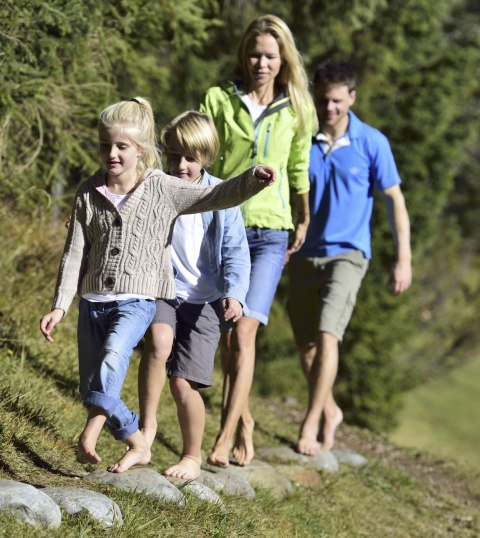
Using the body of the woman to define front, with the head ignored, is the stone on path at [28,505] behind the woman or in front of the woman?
in front

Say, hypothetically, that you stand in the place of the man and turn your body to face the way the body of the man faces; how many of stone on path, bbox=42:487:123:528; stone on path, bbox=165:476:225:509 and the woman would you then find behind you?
0

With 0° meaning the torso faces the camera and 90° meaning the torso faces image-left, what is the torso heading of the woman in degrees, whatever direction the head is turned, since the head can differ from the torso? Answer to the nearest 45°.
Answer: approximately 45°

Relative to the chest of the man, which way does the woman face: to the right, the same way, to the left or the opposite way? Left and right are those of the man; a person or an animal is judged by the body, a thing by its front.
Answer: the same way

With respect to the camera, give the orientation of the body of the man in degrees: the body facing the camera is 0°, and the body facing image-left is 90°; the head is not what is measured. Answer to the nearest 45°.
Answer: approximately 45°

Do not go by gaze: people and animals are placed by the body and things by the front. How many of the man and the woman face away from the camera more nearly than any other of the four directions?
0

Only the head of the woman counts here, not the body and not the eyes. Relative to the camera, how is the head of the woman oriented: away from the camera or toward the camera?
toward the camera
